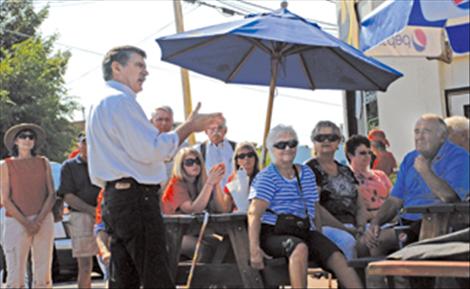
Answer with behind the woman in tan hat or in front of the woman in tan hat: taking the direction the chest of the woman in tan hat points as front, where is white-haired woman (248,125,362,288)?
in front

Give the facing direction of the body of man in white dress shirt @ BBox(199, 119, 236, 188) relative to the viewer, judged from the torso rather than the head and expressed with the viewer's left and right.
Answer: facing the viewer

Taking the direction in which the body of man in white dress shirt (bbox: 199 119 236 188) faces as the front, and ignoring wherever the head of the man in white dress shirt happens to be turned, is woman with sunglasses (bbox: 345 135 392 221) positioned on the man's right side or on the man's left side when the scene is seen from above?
on the man's left side

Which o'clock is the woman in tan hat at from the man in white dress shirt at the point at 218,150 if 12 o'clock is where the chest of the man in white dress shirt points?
The woman in tan hat is roughly at 3 o'clock from the man in white dress shirt.

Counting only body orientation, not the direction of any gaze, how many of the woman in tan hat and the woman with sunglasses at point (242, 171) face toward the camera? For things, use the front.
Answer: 2

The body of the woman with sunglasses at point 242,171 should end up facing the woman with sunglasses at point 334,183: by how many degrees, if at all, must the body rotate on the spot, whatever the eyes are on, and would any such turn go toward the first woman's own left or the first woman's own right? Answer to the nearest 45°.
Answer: approximately 90° to the first woman's own left

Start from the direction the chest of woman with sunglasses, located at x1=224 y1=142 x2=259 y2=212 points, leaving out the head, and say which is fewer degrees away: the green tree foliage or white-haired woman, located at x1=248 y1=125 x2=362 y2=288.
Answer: the white-haired woman

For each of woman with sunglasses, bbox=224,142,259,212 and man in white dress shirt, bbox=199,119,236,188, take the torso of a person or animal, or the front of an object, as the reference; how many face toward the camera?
2

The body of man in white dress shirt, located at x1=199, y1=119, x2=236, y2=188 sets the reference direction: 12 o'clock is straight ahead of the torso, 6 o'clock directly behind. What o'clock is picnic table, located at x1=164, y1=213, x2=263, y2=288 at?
The picnic table is roughly at 12 o'clock from the man in white dress shirt.

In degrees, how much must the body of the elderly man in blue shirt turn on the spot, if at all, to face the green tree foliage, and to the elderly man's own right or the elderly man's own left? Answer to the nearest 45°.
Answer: approximately 90° to the elderly man's own right

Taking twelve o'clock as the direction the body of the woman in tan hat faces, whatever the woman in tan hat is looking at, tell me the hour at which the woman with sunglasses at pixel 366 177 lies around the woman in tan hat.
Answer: The woman with sunglasses is roughly at 10 o'clock from the woman in tan hat.
